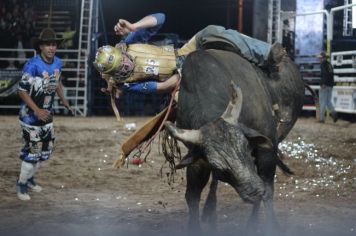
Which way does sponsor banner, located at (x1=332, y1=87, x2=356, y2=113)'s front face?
toward the camera

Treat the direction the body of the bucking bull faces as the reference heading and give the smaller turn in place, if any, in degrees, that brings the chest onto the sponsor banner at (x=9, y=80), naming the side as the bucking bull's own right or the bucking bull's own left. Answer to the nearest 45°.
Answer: approximately 135° to the bucking bull's own right

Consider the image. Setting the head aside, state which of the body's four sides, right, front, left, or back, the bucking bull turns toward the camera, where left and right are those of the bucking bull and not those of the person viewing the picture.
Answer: front

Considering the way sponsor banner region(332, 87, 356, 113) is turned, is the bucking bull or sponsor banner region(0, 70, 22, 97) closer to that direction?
the bucking bull

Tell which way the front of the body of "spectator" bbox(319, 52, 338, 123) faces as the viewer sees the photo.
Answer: to the viewer's left

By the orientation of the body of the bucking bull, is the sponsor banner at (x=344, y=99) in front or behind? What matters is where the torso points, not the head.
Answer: behind

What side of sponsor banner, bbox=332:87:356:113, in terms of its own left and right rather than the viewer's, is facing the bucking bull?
front

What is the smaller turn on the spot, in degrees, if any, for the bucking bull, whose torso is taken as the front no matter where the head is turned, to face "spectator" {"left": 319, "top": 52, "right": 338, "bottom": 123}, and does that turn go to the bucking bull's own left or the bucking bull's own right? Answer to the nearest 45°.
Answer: approximately 180°
